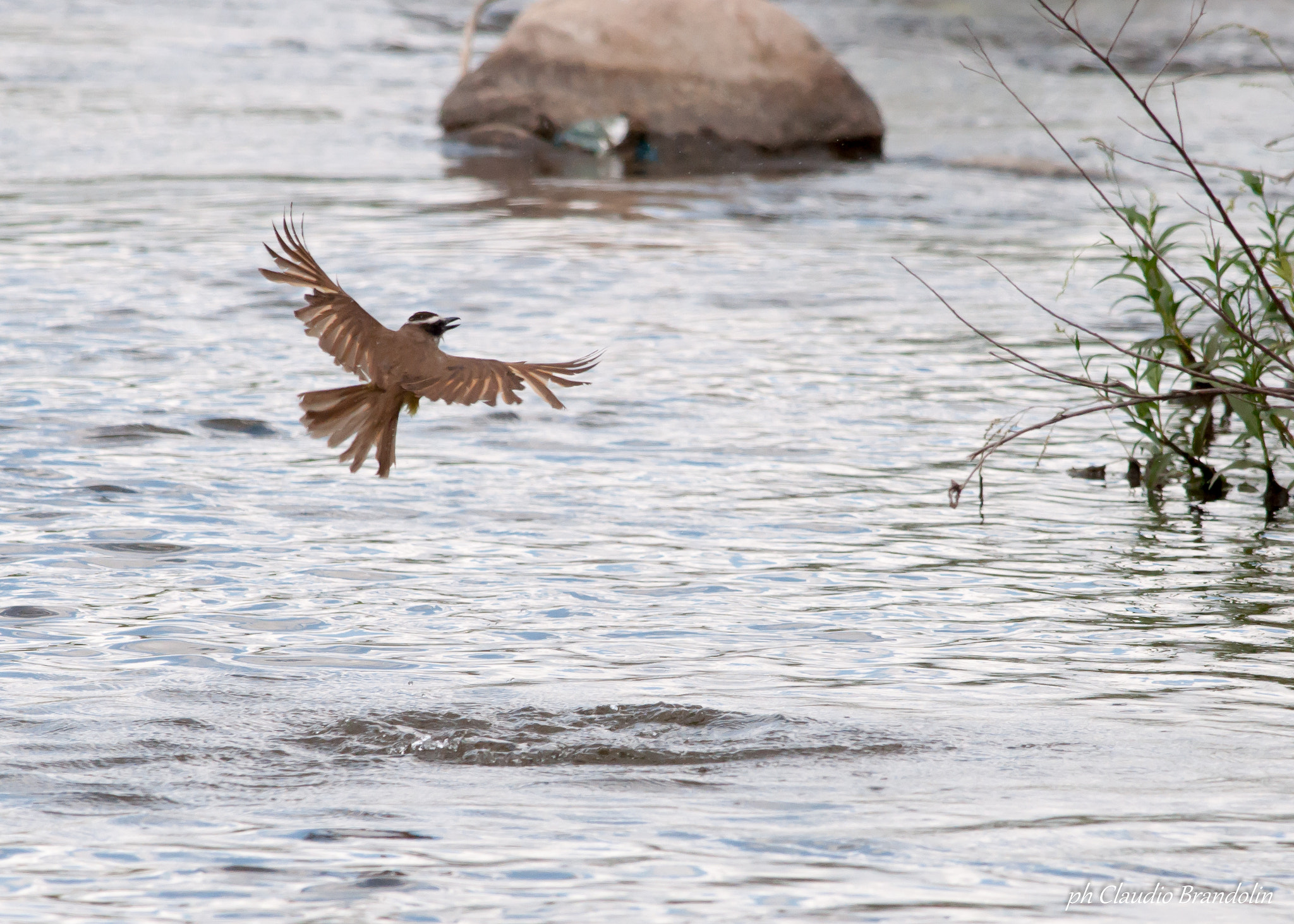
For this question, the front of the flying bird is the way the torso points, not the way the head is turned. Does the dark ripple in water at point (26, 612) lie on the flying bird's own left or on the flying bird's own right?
on the flying bird's own left

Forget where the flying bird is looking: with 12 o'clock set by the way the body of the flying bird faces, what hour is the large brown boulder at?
The large brown boulder is roughly at 11 o'clock from the flying bird.

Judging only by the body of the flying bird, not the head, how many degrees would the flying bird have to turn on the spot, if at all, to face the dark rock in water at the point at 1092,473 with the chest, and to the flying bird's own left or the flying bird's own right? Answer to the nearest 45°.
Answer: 0° — it already faces it

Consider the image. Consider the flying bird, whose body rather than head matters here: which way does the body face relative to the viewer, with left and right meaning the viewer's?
facing away from the viewer and to the right of the viewer

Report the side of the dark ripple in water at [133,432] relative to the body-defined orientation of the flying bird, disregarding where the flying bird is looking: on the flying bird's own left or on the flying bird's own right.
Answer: on the flying bird's own left
